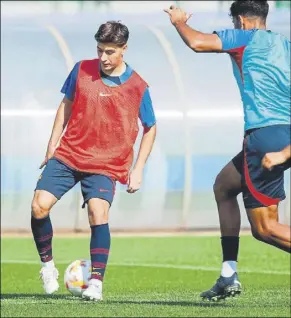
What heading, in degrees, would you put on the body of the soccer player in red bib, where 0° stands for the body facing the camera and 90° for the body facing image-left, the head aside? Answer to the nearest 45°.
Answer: approximately 0°
